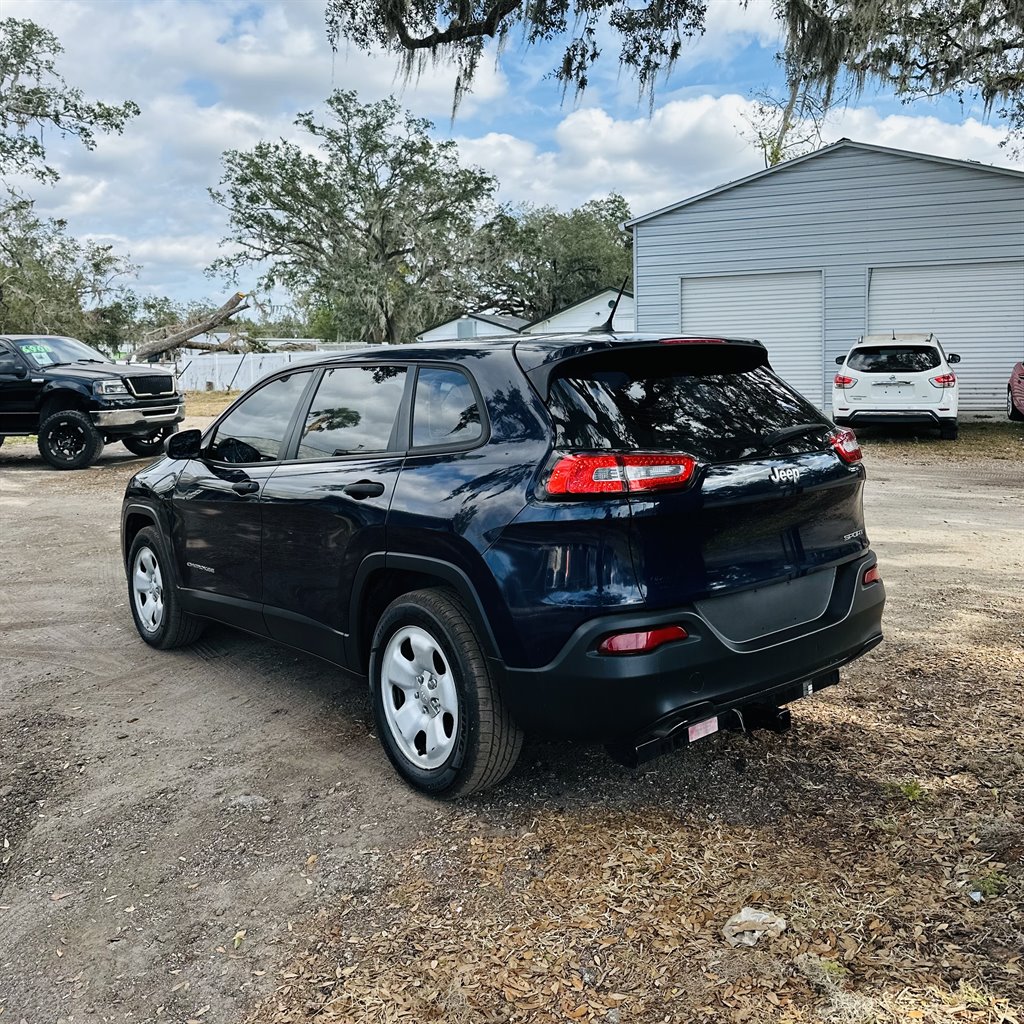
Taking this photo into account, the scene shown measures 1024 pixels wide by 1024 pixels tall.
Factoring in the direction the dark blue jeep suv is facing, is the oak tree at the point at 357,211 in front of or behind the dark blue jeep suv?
in front

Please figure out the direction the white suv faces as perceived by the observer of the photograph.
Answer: facing away from the viewer

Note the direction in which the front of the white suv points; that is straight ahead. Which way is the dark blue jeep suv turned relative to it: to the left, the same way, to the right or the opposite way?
to the left

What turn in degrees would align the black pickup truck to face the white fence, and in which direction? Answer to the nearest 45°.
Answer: approximately 135° to its left

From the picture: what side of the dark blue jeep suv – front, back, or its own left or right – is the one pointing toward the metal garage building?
right

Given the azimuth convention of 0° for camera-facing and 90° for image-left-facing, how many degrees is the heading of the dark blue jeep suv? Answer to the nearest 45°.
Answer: approximately 135°

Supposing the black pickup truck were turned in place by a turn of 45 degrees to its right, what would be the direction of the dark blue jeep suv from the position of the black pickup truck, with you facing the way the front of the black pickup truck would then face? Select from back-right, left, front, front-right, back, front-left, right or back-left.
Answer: front

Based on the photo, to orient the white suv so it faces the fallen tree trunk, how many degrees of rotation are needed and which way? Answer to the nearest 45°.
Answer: approximately 90° to its left

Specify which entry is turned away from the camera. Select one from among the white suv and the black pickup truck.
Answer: the white suv

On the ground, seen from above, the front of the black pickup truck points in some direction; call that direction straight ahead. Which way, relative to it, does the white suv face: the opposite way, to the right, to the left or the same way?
to the left

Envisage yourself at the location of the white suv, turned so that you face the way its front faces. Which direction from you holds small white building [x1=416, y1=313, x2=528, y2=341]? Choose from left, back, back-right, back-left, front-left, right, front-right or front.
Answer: front-left

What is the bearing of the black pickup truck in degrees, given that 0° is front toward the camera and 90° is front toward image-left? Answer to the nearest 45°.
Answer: approximately 315°

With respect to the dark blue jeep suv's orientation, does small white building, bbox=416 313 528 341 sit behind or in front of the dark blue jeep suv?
in front

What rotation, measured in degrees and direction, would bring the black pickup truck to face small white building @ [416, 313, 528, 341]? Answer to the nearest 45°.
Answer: approximately 90° to its left

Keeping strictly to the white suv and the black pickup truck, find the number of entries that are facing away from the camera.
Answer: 1

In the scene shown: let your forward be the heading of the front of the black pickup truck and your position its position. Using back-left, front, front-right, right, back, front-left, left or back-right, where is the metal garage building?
front-left

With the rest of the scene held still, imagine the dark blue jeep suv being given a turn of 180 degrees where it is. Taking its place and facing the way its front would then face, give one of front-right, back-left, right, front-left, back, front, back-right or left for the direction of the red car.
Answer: left

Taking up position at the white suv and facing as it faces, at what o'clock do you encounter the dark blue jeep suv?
The dark blue jeep suv is roughly at 6 o'clock from the white suv.
